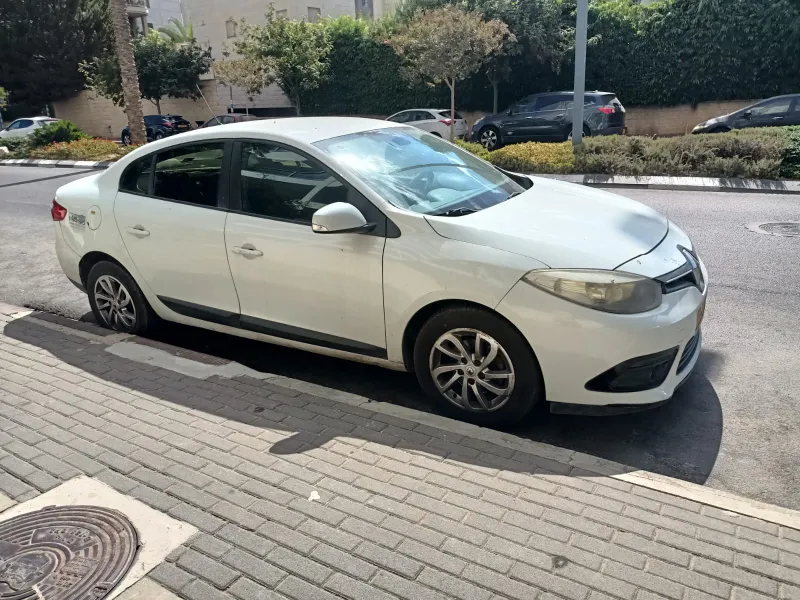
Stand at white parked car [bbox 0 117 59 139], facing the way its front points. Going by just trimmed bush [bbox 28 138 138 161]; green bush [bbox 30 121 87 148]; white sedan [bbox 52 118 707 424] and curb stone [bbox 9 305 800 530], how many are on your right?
0

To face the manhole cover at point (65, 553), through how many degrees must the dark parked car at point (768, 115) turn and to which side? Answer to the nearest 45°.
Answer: approximately 90° to its left

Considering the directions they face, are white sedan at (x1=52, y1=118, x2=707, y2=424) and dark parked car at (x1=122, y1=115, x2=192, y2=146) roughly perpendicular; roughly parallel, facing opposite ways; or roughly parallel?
roughly parallel, facing opposite ways

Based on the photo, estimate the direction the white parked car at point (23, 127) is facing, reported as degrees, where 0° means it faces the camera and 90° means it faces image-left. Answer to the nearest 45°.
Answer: approximately 135°

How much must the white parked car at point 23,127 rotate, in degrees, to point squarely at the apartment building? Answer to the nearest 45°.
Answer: approximately 90° to its right

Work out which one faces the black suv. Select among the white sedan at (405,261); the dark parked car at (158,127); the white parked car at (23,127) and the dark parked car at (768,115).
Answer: the dark parked car at (768,115)

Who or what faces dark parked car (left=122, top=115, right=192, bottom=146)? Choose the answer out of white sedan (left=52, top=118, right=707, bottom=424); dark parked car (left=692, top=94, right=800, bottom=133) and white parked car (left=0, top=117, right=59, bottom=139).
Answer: dark parked car (left=692, top=94, right=800, bottom=133)

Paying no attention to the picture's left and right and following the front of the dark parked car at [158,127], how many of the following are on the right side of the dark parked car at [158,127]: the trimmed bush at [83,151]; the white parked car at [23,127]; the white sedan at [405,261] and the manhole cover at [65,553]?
0

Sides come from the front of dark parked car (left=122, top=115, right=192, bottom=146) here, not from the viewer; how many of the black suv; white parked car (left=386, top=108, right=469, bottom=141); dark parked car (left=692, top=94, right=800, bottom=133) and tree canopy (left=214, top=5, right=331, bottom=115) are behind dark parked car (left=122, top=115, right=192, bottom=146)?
4

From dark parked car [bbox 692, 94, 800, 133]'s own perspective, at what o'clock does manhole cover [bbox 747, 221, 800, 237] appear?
The manhole cover is roughly at 9 o'clock from the dark parked car.

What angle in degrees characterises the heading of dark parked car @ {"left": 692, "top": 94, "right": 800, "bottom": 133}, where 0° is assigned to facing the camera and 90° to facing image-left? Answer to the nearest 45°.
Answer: approximately 90°

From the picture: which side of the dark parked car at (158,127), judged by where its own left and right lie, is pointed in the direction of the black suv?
back

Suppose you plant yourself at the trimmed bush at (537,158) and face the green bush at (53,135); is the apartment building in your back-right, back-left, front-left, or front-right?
front-right

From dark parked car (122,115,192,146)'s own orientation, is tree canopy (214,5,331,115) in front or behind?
behind

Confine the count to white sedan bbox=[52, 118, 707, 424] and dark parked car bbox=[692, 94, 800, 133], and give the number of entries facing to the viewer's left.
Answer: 1

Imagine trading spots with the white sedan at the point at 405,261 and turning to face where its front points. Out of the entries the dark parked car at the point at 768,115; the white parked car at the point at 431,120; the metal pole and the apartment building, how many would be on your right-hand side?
0

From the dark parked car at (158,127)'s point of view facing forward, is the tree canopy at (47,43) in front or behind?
in front

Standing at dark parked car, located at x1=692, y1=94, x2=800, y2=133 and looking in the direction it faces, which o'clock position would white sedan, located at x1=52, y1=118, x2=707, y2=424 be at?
The white sedan is roughly at 9 o'clock from the dark parked car.

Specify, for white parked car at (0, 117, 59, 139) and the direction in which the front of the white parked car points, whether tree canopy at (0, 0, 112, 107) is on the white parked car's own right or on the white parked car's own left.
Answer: on the white parked car's own right
